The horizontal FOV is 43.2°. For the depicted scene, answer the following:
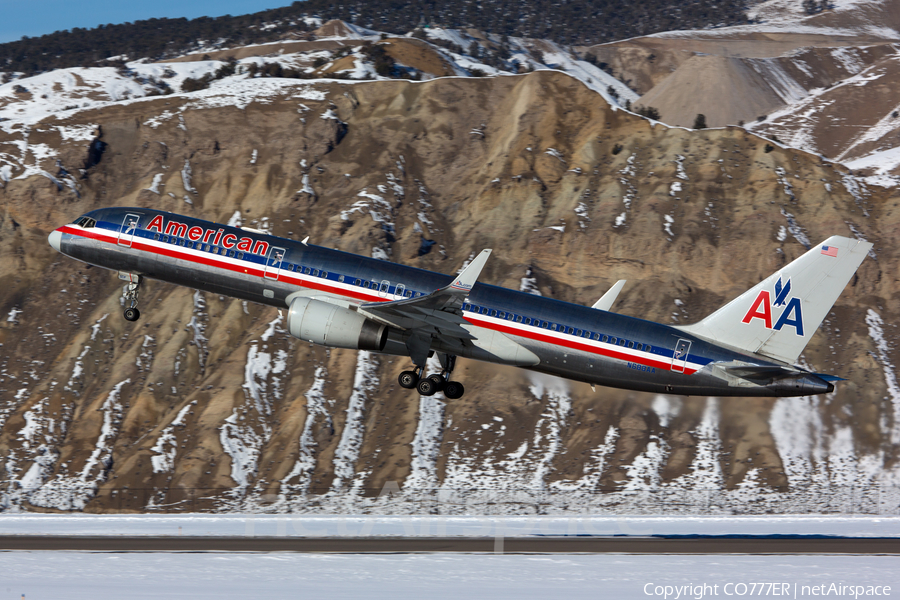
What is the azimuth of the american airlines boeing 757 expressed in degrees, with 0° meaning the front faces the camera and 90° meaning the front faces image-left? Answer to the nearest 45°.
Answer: approximately 90°
